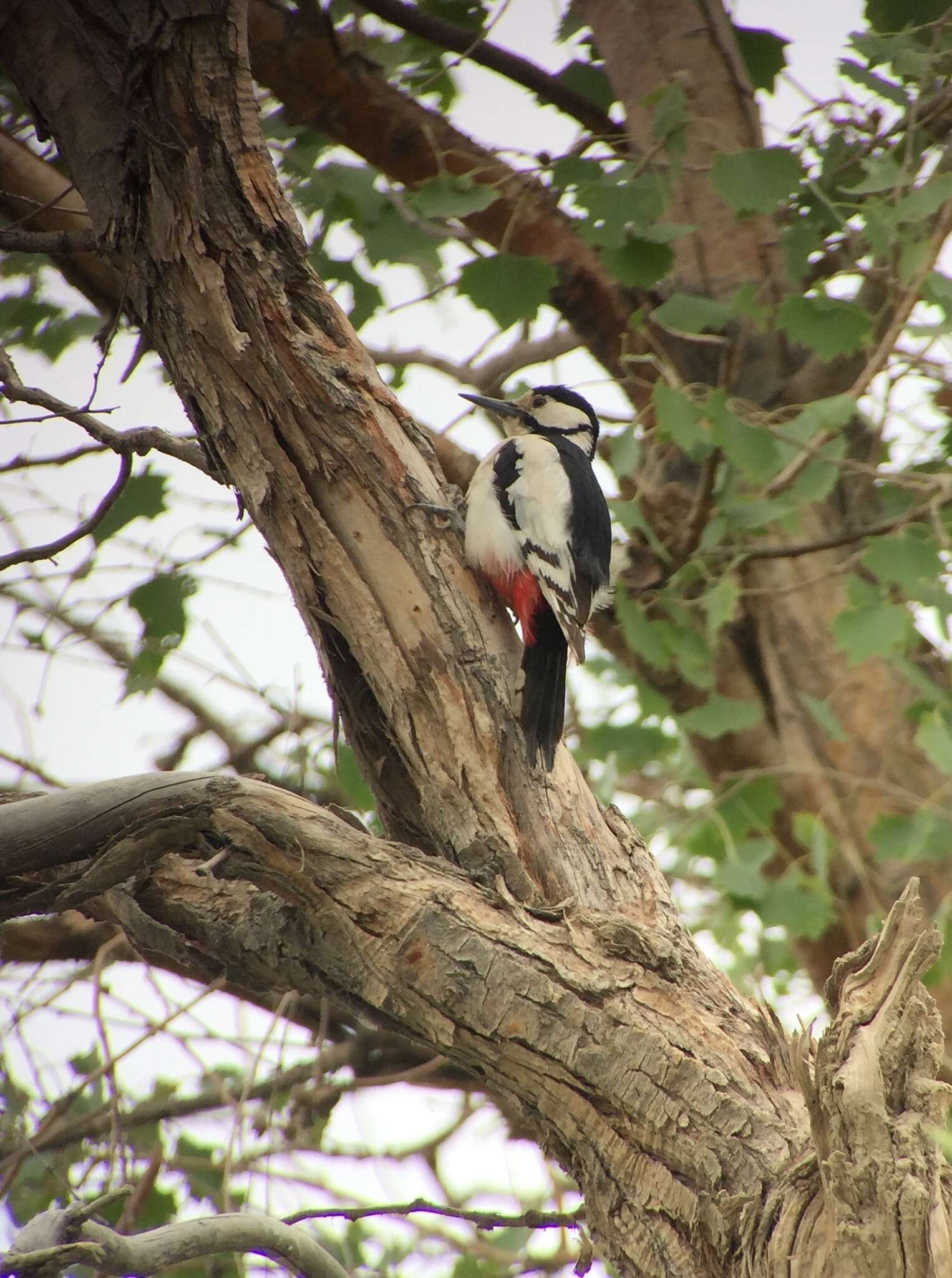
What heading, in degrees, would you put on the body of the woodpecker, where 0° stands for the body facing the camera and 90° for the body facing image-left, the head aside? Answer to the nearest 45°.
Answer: approximately 90°
